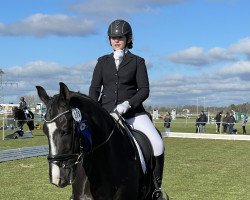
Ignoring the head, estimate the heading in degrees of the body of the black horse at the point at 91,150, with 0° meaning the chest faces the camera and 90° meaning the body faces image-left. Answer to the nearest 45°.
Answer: approximately 45°

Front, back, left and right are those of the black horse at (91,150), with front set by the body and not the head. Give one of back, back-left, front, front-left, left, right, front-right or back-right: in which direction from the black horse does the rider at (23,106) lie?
back-right

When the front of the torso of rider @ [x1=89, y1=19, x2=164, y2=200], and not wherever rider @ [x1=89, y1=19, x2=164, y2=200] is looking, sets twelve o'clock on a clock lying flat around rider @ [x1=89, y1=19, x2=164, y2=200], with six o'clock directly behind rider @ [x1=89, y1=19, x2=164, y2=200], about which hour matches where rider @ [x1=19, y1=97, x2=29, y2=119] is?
rider @ [x1=19, y1=97, x2=29, y2=119] is roughly at 4 o'clock from rider @ [x1=89, y1=19, x2=164, y2=200].

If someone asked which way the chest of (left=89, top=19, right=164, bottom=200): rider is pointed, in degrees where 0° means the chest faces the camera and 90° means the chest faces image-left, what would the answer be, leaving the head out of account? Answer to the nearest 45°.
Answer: approximately 45°
